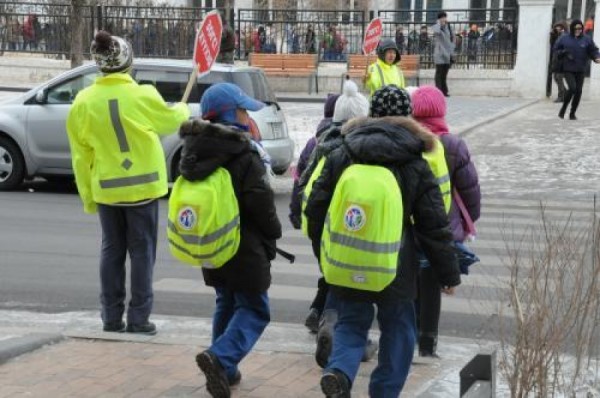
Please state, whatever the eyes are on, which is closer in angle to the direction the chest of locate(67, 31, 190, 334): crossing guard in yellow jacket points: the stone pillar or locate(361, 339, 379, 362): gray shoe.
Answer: the stone pillar

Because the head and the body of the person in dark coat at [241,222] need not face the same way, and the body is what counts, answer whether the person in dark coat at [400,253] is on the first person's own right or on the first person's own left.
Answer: on the first person's own right

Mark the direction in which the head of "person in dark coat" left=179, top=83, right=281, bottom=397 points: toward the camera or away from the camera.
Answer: away from the camera

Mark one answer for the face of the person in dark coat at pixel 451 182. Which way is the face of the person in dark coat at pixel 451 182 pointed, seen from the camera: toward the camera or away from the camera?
away from the camera

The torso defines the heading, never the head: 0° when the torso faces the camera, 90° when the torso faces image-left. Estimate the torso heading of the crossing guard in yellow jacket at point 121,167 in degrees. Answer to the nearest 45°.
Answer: approximately 180°

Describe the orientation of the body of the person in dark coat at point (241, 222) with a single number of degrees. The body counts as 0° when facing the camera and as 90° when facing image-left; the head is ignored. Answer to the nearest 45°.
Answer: approximately 225°

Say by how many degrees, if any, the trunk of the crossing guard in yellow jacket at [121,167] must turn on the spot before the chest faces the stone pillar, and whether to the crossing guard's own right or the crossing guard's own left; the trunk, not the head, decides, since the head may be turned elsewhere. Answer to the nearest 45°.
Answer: approximately 45° to the crossing guard's own right
